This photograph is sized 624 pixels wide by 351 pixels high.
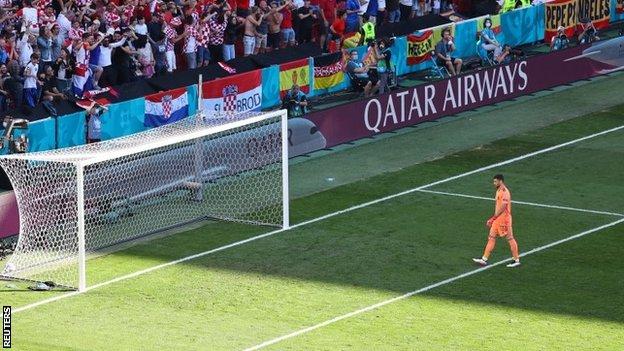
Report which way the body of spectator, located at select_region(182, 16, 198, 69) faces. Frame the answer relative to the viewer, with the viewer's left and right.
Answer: facing the viewer and to the right of the viewer

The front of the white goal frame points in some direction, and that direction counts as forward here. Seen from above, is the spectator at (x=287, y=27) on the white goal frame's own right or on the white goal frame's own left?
on the white goal frame's own left

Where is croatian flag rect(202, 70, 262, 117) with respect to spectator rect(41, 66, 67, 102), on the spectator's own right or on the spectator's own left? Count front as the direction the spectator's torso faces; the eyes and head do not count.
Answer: on the spectator's own left

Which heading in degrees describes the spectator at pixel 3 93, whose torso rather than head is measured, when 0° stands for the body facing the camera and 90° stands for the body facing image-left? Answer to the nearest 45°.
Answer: approximately 315°

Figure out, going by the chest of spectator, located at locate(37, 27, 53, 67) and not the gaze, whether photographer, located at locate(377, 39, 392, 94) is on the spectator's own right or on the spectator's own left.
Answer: on the spectator's own left

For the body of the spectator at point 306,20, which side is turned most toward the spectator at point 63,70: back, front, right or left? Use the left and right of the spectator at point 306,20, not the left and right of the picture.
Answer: right

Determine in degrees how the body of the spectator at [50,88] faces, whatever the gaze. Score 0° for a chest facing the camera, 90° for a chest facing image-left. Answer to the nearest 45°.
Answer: approximately 315°

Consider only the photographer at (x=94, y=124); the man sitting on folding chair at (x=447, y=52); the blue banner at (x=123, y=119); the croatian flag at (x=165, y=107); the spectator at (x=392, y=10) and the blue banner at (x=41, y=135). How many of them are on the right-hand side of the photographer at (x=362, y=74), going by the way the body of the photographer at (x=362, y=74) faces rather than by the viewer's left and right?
4

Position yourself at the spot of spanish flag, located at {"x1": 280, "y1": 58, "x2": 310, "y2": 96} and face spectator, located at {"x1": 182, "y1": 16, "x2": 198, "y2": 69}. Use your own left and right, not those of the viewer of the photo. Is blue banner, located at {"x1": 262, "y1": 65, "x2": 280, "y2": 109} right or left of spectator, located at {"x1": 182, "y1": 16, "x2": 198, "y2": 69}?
left
